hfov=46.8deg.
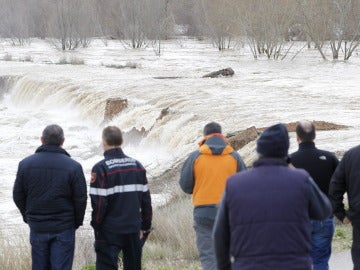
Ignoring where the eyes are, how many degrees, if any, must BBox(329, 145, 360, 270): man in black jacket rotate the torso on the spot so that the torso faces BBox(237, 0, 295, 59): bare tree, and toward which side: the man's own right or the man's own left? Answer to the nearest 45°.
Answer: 0° — they already face it

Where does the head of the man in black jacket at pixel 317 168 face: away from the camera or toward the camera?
away from the camera

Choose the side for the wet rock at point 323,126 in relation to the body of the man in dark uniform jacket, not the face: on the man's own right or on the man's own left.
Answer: on the man's own right

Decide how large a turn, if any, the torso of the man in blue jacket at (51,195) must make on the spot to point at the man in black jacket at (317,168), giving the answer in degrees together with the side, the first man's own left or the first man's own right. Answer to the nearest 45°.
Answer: approximately 90° to the first man's own right

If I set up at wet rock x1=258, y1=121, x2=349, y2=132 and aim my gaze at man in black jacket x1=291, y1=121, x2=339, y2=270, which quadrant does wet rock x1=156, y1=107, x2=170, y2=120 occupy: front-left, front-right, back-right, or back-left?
back-right

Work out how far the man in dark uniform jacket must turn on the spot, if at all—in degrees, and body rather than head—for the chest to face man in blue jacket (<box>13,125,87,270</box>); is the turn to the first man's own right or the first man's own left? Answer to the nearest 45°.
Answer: approximately 45° to the first man's own left

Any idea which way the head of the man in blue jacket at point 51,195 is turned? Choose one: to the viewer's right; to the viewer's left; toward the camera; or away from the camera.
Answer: away from the camera

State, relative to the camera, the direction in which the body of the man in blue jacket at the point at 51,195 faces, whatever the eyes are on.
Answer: away from the camera

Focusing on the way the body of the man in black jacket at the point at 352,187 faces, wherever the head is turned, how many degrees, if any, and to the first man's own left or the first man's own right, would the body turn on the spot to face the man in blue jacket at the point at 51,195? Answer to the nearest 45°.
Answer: approximately 90° to the first man's own left

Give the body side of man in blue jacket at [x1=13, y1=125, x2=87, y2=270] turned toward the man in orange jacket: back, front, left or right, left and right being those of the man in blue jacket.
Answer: right

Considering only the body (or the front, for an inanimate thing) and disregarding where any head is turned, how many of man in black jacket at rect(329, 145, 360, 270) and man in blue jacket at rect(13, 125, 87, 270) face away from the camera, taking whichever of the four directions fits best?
2

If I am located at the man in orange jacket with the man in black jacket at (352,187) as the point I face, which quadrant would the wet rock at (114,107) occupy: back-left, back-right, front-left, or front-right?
back-left

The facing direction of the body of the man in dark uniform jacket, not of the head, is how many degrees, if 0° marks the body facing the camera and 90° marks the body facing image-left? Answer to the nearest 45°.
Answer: approximately 135°

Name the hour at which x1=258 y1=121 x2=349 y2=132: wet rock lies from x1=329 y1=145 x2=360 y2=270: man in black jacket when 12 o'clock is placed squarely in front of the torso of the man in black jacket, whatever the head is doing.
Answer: The wet rock is roughly at 12 o'clock from the man in black jacket.

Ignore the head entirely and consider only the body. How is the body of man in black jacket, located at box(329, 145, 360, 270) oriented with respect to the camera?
away from the camera
